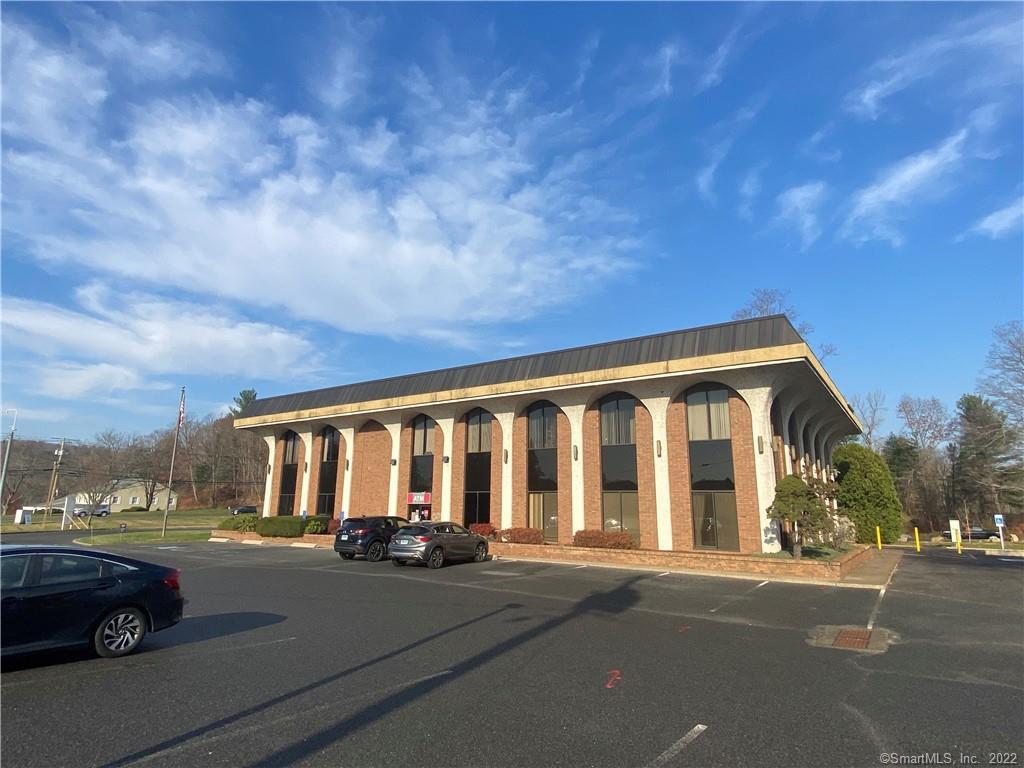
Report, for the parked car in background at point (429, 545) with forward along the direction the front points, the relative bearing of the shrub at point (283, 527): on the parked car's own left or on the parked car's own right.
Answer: on the parked car's own left

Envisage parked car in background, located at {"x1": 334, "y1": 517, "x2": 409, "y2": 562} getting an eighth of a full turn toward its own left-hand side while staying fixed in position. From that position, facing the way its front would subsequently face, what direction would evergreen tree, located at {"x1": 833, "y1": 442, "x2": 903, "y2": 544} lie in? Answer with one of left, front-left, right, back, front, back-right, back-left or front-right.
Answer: right

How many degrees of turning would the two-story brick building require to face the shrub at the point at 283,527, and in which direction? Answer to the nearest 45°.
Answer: approximately 45° to its right

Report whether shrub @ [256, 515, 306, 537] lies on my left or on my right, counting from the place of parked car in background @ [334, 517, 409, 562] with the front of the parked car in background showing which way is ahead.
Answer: on my left

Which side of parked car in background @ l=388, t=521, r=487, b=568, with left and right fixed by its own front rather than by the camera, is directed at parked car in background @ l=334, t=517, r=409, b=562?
left

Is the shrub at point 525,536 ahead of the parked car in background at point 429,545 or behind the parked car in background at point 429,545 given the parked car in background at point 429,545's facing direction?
ahead

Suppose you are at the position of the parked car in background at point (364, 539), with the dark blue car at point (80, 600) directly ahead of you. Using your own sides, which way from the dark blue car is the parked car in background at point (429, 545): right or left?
left

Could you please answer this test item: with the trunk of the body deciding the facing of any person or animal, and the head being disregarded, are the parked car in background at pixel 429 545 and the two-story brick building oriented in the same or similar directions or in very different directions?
very different directions

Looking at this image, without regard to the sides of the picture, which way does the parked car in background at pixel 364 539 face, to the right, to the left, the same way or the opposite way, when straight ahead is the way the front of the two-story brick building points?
the opposite way

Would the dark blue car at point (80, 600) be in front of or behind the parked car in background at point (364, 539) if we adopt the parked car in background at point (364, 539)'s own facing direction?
behind

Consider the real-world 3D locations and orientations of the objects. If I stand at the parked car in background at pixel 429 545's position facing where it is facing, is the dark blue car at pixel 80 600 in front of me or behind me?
behind

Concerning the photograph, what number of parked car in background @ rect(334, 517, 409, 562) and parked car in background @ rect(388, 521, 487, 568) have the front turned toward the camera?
0

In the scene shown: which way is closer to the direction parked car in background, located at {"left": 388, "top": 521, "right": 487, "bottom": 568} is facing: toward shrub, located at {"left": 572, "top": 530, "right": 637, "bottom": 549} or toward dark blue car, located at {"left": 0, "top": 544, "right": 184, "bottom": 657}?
the shrub

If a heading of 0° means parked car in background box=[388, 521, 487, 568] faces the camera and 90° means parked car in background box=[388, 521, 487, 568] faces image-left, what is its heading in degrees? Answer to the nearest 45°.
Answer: approximately 225°

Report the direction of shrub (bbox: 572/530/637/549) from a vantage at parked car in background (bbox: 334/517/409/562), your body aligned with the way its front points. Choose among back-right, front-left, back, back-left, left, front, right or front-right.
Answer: front-right

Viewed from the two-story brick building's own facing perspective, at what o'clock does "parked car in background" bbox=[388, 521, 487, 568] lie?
The parked car in background is roughly at 12 o'clock from the two-story brick building.

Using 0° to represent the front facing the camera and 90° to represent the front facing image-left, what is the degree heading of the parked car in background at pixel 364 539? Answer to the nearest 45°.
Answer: approximately 225°

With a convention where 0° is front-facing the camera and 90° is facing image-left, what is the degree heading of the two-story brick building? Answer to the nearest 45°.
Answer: approximately 45°
